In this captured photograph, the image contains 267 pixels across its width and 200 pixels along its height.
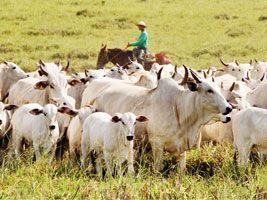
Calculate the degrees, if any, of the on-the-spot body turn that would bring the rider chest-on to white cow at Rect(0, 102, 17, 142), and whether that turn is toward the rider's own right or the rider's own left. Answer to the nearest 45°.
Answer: approximately 90° to the rider's own left

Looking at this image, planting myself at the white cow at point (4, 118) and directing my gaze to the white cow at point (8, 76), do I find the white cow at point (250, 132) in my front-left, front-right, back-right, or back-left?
back-right

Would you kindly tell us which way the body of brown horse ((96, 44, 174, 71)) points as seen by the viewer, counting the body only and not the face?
to the viewer's left

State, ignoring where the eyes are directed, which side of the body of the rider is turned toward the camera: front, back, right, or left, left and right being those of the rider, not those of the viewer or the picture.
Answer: left

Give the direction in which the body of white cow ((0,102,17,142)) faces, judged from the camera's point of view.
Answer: toward the camera

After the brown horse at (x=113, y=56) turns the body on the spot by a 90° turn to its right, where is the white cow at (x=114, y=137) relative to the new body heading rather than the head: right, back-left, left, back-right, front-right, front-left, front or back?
back

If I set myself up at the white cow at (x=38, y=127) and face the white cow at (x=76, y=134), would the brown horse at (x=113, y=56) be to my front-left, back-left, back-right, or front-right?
front-left
